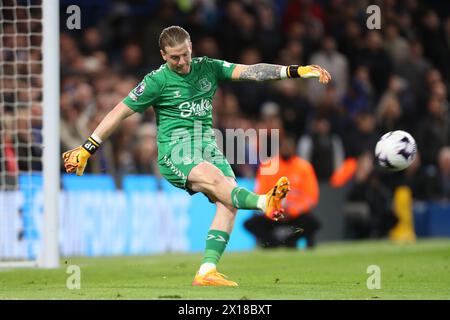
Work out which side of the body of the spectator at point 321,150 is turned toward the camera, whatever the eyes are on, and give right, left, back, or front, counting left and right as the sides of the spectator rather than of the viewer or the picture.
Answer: front

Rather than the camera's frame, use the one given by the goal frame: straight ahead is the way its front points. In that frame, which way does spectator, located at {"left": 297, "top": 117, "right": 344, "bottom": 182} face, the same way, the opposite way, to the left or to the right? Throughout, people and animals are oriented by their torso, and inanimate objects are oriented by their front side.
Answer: to the right

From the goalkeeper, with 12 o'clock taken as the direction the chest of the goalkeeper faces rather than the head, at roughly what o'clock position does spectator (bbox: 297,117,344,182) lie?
The spectator is roughly at 8 o'clock from the goalkeeper.

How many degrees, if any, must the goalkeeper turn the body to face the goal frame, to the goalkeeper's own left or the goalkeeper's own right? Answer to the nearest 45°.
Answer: approximately 180°

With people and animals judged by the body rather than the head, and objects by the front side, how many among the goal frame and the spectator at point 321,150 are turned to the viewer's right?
1

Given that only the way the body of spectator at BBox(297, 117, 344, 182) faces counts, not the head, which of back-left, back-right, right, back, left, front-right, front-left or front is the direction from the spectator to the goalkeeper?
front

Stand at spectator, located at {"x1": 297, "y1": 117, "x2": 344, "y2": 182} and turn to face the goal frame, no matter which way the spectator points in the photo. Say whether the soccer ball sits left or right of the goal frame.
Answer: left

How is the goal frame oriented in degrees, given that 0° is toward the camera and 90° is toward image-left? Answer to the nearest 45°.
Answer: approximately 270°

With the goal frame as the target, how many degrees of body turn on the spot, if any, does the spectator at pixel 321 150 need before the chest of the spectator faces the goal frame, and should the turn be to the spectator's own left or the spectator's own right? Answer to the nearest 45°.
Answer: approximately 45° to the spectator's own right

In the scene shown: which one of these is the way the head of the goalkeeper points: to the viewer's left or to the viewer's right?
to the viewer's right
